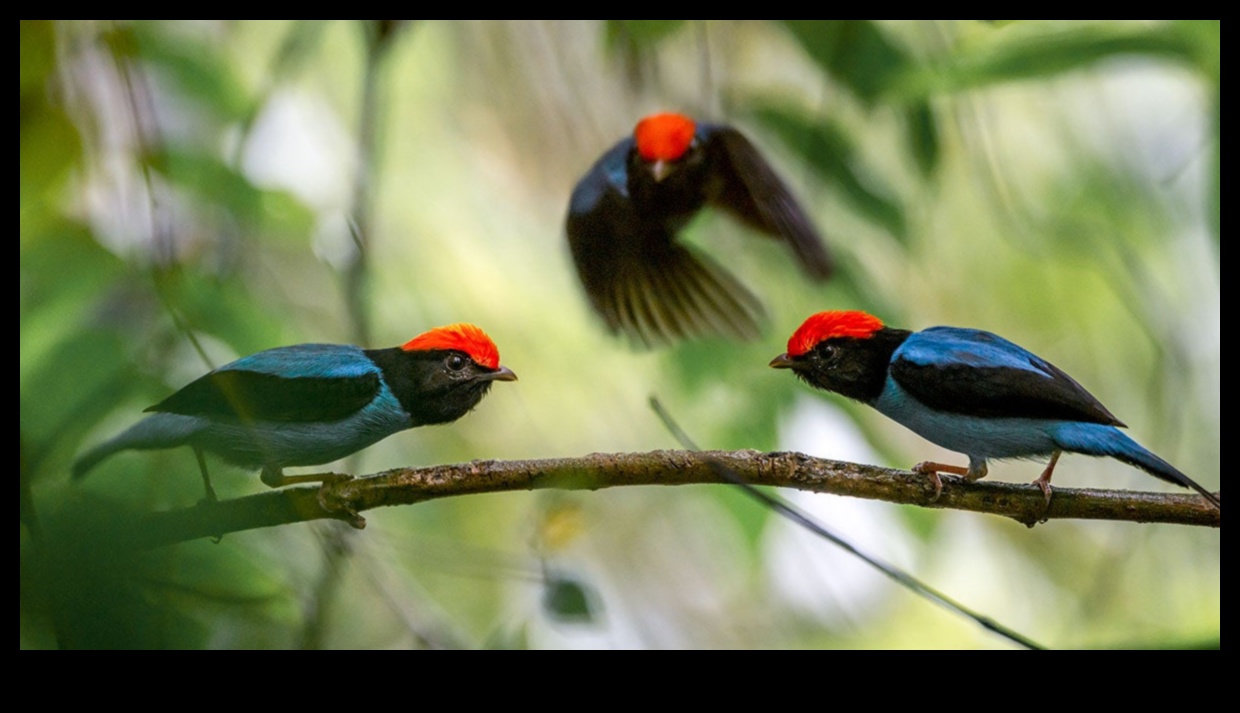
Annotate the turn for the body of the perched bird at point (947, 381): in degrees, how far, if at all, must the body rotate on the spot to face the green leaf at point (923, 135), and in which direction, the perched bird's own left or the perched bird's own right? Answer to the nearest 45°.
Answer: approximately 90° to the perched bird's own right

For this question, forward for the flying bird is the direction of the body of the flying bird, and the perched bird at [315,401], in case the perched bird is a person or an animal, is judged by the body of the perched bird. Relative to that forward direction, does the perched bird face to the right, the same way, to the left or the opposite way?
to the left

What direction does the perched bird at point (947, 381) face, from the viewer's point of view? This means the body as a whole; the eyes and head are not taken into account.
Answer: to the viewer's left

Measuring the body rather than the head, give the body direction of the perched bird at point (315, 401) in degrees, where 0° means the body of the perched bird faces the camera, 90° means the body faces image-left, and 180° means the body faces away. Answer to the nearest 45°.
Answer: approximately 270°

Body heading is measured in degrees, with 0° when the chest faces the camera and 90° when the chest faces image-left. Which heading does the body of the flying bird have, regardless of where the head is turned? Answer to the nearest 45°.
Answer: approximately 0°

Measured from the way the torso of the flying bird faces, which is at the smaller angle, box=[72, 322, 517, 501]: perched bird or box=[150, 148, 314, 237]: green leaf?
the perched bird
